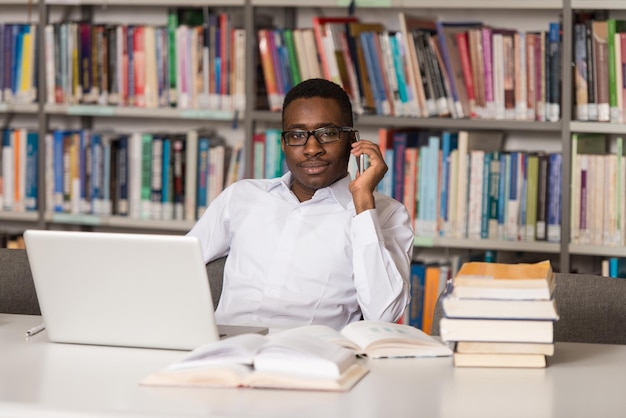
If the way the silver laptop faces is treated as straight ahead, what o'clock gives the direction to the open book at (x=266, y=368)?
The open book is roughly at 3 o'clock from the silver laptop.

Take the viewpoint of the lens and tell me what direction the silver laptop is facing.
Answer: facing away from the viewer and to the right of the viewer

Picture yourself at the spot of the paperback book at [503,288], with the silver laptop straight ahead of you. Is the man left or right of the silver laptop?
right

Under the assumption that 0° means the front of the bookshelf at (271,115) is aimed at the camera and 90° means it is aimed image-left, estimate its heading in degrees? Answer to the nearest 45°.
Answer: approximately 0°

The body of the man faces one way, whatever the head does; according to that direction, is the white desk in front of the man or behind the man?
in front

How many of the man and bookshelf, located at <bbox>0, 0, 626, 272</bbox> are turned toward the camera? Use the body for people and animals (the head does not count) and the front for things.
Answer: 2

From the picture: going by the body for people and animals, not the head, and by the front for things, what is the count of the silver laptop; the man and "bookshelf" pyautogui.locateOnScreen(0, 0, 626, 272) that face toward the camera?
2

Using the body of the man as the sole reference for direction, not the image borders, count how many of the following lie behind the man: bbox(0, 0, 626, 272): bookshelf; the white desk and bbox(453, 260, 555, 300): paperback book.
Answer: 1

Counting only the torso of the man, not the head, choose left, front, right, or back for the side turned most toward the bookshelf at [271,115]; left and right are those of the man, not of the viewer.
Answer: back
